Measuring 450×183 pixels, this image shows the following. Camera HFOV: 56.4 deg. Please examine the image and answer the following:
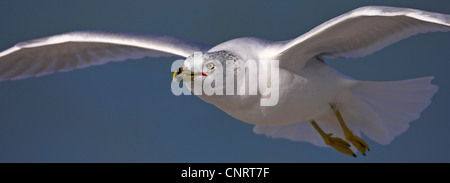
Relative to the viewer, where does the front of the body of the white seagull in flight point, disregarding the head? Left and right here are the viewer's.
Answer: facing the viewer and to the left of the viewer
